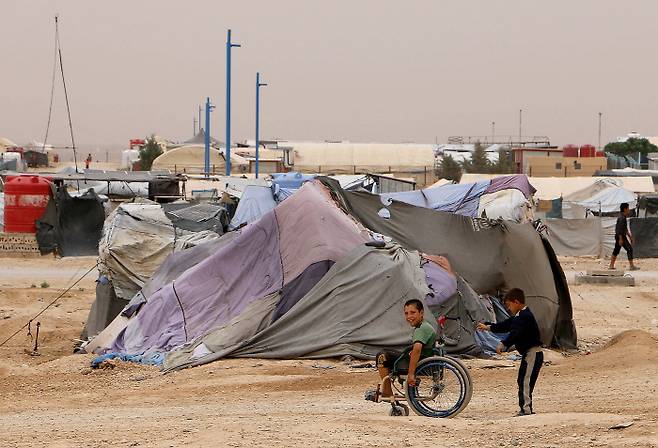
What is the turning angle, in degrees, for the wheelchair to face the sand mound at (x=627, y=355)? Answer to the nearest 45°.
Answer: approximately 135° to its right

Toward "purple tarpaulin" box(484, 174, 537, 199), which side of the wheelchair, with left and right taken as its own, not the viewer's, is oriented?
right

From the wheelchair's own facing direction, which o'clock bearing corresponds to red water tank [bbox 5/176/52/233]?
The red water tank is roughly at 2 o'clock from the wheelchair.

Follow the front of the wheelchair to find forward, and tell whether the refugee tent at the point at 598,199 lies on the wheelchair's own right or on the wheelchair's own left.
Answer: on the wheelchair's own right

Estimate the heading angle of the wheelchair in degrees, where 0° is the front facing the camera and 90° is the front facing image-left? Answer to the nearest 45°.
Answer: approximately 90°

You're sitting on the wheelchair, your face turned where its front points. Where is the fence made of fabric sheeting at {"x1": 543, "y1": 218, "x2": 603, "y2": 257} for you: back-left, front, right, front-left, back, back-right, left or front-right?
right

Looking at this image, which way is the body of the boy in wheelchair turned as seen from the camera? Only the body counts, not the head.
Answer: to the viewer's left

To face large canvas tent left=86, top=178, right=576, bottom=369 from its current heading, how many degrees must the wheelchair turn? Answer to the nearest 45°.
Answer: approximately 90° to its right

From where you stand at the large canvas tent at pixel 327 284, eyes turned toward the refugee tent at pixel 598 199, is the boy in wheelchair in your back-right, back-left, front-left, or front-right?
back-right

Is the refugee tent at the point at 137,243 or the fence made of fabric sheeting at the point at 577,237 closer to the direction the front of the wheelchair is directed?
the refugee tent

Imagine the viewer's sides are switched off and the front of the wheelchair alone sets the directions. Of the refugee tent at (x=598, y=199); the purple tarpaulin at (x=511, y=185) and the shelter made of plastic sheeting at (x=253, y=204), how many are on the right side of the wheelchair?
3

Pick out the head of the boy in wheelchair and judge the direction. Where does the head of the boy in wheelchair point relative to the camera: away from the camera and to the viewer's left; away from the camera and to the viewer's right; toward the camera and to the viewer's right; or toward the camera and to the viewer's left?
toward the camera and to the viewer's left

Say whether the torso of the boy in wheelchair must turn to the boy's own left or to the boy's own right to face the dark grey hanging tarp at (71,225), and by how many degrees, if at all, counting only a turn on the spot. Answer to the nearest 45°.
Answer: approximately 45° to the boy's own right
